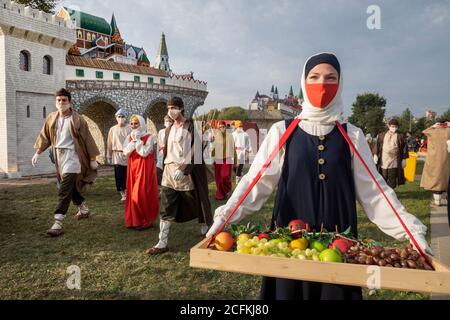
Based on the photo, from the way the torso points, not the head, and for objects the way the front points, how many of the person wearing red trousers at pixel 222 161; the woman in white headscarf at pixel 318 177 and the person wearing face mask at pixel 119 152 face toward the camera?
3

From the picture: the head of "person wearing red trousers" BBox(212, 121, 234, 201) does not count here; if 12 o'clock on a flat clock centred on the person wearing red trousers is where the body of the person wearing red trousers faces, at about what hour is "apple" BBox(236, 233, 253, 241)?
The apple is roughly at 12 o'clock from the person wearing red trousers.

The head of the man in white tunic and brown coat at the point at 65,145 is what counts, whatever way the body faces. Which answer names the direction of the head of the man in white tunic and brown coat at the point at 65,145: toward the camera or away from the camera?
toward the camera

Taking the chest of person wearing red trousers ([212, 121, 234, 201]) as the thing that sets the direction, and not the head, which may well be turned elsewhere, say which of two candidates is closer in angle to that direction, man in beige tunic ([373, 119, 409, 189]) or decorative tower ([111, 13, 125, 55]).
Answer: the man in beige tunic

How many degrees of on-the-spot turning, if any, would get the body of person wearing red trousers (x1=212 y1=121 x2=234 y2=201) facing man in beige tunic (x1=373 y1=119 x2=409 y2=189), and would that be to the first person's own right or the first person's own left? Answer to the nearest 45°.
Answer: approximately 90° to the first person's own left

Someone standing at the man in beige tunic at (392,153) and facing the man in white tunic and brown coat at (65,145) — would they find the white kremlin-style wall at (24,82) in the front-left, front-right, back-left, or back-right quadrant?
front-right

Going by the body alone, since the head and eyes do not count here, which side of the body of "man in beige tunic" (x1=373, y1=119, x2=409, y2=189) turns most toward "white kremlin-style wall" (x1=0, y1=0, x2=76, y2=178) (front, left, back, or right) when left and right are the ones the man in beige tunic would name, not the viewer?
right

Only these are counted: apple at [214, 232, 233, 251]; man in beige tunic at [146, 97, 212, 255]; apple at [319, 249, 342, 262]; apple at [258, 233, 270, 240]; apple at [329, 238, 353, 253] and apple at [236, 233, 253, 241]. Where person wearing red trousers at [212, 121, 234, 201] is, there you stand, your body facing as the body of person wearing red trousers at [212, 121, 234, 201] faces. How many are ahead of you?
6

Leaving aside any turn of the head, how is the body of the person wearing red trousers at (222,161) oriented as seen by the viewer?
toward the camera

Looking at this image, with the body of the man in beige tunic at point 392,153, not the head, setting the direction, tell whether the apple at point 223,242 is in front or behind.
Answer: in front

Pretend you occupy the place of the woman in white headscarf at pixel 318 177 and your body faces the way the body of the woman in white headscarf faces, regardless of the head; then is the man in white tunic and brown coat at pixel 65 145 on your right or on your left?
on your right

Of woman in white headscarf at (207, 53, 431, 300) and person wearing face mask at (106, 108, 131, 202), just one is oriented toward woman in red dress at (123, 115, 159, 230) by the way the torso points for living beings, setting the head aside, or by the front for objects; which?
the person wearing face mask

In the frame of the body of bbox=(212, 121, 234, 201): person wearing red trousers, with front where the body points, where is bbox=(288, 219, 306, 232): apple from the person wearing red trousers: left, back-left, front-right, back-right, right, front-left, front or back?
front

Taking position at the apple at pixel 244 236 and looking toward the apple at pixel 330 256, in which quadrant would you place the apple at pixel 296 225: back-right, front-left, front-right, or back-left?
front-left

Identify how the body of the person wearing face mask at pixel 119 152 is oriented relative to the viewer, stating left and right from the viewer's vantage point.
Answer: facing the viewer

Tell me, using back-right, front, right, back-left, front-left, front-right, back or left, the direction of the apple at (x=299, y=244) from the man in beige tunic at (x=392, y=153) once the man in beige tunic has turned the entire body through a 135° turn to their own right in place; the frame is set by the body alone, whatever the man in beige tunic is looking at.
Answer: back-left

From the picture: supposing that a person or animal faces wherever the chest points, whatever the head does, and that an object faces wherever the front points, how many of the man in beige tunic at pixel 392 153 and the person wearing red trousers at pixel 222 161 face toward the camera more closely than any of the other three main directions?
2

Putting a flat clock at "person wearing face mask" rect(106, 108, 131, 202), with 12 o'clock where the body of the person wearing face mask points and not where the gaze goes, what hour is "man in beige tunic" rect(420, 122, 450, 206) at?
The man in beige tunic is roughly at 10 o'clock from the person wearing face mask.

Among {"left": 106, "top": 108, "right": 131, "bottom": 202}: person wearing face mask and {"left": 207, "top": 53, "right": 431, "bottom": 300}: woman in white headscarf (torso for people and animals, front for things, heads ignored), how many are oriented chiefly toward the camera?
2

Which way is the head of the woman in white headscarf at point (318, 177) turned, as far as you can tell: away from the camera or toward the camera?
toward the camera

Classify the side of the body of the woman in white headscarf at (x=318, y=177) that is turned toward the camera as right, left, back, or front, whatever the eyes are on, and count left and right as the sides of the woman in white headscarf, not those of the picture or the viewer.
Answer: front
